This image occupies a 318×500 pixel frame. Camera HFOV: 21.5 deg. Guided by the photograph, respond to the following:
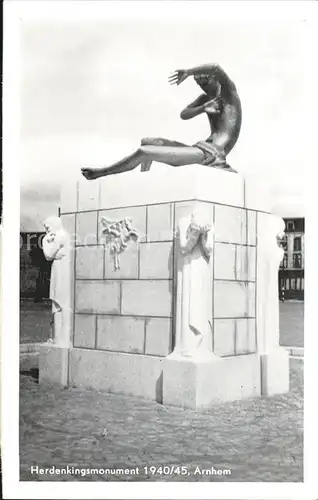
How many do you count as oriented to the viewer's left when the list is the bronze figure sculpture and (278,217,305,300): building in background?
1

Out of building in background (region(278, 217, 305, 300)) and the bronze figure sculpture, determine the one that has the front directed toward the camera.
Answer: the building in background

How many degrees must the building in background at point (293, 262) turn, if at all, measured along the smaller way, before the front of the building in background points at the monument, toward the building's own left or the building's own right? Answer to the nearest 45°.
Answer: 0° — it already faces it

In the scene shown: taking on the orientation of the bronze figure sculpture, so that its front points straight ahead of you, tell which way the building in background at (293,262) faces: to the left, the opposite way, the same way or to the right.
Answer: to the left

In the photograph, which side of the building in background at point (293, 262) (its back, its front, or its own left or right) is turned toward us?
front

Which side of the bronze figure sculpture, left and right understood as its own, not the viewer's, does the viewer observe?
left
